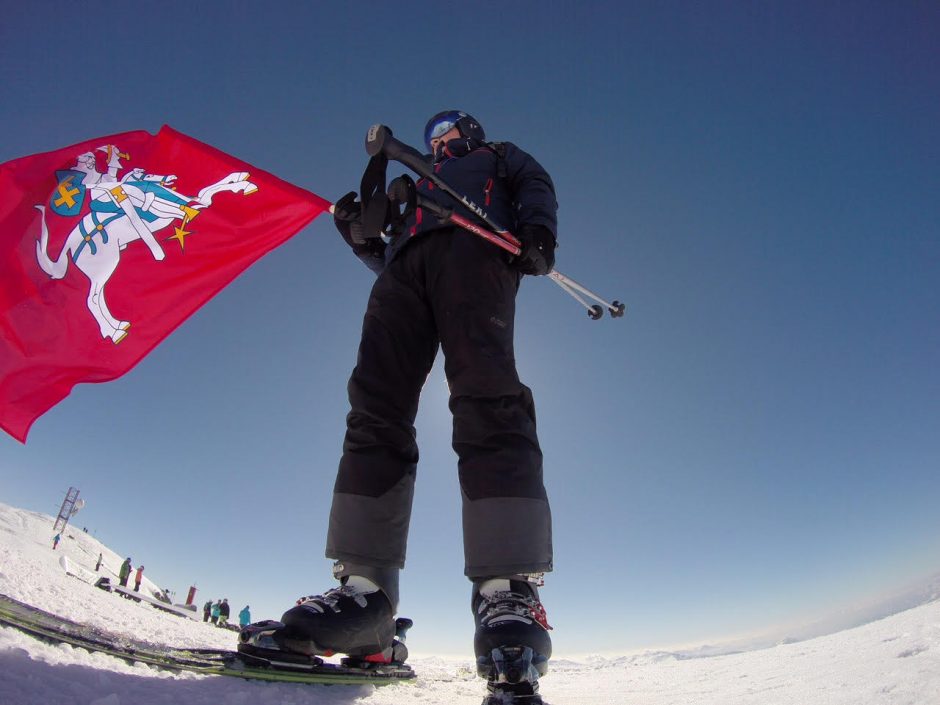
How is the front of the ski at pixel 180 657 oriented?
to the viewer's left

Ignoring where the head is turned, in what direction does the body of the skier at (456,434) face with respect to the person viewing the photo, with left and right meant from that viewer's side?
facing the viewer and to the left of the viewer

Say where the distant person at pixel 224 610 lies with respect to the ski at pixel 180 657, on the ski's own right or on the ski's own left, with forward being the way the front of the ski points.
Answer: on the ski's own right
